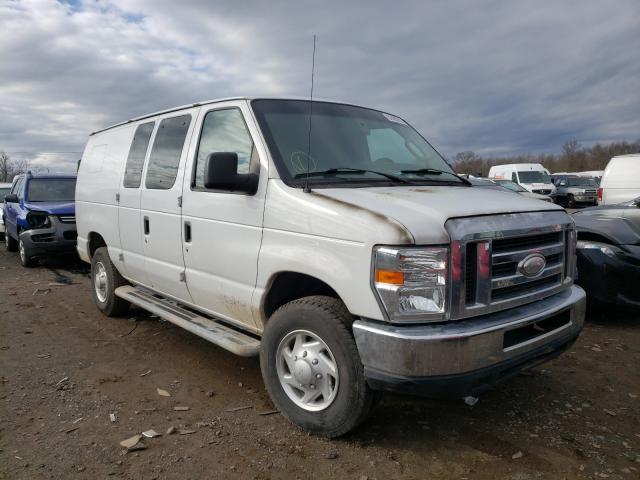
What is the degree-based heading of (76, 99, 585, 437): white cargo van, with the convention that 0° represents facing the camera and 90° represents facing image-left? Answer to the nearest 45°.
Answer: approximately 315°

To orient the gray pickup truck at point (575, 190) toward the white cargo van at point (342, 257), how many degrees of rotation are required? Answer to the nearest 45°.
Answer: approximately 45° to its right

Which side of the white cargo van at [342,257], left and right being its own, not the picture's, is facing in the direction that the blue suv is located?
back

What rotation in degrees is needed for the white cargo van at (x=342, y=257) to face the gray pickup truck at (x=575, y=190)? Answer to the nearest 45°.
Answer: approximately 90° to its left

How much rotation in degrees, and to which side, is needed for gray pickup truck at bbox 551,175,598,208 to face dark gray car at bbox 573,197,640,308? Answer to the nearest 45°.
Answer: approximately 45° to its right

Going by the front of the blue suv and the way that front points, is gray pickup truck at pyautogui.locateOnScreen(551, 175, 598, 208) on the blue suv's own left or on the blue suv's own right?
on the blue suv's own left

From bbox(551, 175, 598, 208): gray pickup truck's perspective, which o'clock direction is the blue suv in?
The blue suv is roughly at 2 o'clock from the gray pickup truck.

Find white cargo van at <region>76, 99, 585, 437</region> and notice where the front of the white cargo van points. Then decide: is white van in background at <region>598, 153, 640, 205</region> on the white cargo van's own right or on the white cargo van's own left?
on the white cargo van's own left
